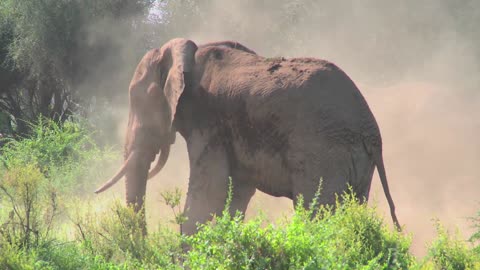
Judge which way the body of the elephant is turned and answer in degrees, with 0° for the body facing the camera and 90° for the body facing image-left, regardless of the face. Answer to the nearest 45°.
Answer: approximately 90°

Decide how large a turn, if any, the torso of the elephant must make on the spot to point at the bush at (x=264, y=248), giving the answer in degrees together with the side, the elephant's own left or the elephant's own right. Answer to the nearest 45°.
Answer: approximately 90° to the elephant's own left

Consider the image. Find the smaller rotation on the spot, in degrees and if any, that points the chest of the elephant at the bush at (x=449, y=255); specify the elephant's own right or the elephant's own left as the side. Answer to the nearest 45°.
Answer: approximately 135° to the elephant's own left

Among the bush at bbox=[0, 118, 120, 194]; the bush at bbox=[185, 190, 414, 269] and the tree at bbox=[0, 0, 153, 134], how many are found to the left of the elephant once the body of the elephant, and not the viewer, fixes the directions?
1

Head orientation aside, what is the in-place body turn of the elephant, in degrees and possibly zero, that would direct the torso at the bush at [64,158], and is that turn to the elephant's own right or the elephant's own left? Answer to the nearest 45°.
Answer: approximately 45° to the elephant's own right
